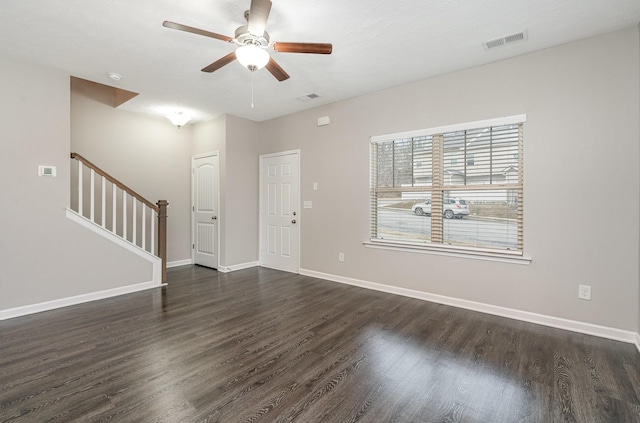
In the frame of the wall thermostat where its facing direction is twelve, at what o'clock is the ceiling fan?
The ceiling fan is roughly at 11 o'clock from the wall thermostat.

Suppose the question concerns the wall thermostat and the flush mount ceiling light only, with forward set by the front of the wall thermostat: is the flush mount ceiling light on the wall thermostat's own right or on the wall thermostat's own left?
on the wall thermostat's own left

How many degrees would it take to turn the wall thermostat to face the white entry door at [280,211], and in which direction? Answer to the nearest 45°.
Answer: approximately 90° to its left

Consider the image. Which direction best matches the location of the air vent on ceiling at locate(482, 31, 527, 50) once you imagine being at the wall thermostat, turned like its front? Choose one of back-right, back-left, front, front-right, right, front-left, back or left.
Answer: front-left

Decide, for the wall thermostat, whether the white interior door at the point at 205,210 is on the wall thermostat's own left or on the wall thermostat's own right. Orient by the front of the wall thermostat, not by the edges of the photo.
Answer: on the wall thermostat's own left

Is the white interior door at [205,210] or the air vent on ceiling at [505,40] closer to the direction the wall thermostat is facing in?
the air vent on ceiling

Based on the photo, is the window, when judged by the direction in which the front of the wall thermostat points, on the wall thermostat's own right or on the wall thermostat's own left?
on the wall thermostat's own left

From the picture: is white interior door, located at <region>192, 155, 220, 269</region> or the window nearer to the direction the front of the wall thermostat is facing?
the window

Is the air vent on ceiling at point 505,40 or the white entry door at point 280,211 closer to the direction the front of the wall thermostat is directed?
the air vent on ceiling
